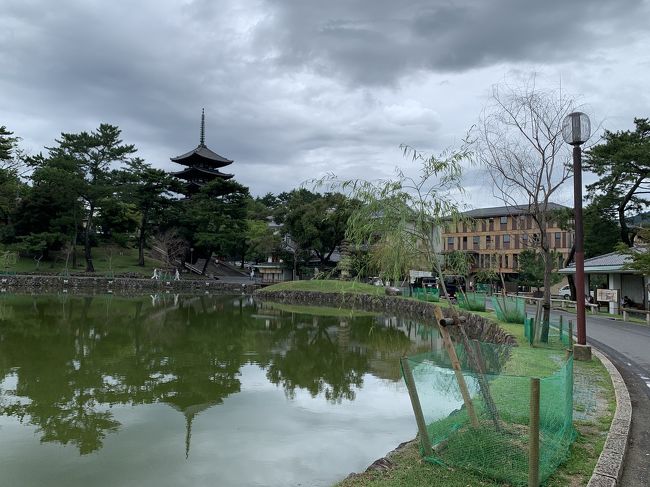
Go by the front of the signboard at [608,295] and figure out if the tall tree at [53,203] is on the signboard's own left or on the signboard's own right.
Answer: on the signboard's own right

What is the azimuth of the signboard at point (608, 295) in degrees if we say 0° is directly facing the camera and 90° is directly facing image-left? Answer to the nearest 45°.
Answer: approximately 0°

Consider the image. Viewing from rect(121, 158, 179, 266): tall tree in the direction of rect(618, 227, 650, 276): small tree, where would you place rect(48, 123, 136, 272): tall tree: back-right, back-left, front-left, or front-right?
back-right

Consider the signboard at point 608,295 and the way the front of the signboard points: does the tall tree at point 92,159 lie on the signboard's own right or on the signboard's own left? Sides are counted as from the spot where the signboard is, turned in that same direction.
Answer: on the signboard's own right

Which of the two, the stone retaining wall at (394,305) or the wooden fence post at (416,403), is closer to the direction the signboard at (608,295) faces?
the wooden fence post

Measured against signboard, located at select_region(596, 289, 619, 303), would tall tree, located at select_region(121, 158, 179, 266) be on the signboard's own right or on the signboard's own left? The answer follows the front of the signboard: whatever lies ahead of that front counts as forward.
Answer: on the signboard's own right

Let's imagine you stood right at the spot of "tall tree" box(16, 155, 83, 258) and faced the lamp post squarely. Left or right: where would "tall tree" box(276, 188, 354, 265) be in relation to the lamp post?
left

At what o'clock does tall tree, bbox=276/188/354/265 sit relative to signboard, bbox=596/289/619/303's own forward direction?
The tall tree is roughly at 4 o'clock from the signboard.

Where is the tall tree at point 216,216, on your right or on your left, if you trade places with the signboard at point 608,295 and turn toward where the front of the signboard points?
on your right

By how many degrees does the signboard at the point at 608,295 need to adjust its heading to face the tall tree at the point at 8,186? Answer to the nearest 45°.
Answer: approximately 90° to its right
